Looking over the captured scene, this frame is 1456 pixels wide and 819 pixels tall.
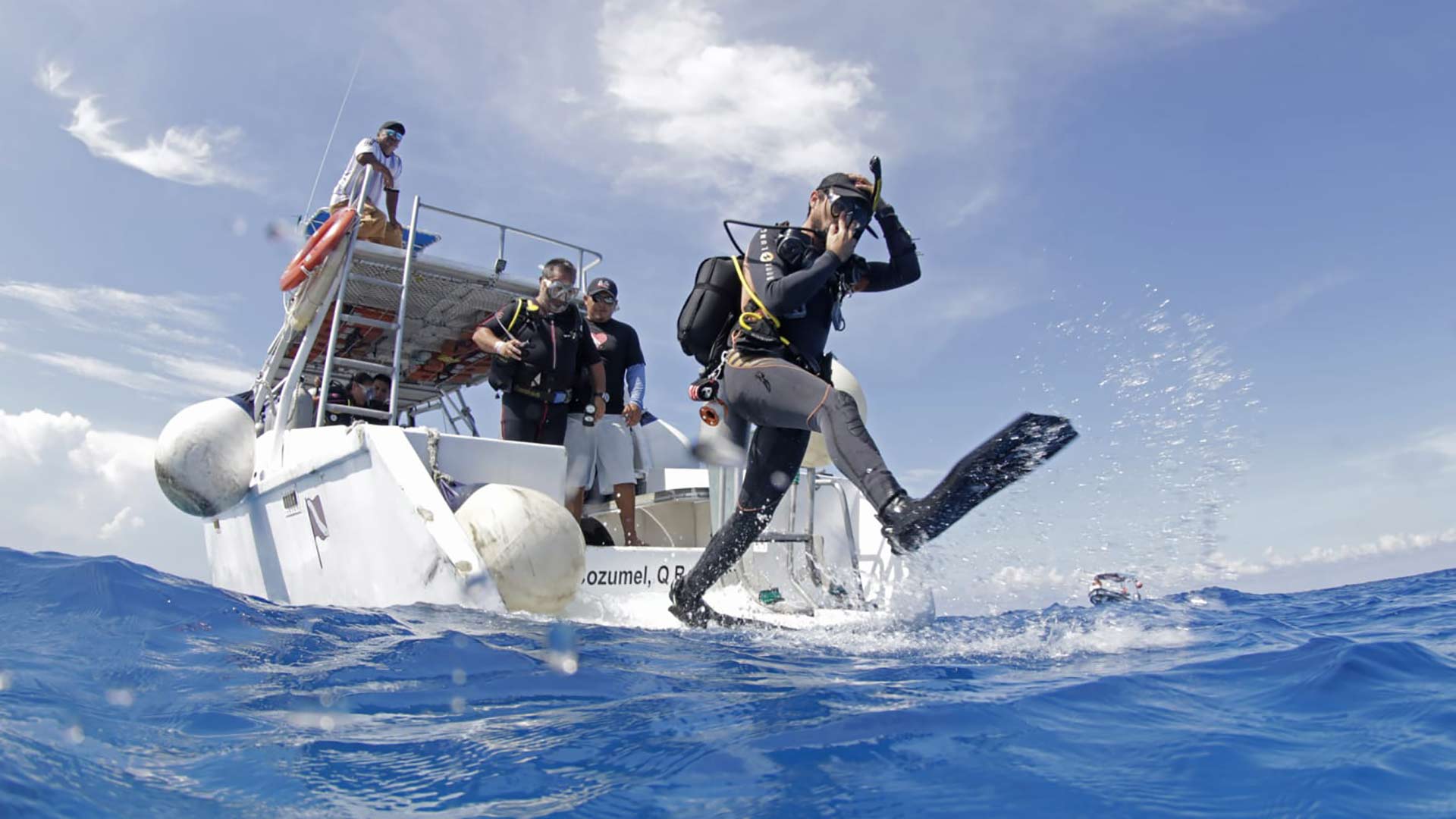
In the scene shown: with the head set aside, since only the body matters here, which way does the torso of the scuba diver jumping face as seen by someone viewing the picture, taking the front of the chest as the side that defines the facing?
to the viewer's right

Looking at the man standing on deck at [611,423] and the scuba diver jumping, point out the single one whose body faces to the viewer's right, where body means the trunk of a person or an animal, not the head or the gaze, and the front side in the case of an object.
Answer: the scuba diver jumping

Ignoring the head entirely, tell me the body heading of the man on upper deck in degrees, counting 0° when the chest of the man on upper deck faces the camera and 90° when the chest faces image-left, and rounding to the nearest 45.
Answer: approximately 315°

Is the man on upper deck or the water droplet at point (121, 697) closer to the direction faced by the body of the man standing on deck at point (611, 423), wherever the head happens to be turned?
the water droplet

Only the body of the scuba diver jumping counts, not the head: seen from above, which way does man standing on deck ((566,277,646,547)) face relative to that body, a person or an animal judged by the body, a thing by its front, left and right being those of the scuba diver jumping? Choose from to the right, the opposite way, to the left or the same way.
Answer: to the right

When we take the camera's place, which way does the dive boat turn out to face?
facing away from the viewer and to the left of the viewer

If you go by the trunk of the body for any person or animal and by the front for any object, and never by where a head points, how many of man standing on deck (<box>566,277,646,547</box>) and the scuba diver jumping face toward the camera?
1

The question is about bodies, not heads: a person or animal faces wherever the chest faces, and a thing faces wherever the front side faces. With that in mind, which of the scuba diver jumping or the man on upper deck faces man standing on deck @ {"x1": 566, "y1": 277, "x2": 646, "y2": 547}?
the man on upper deck

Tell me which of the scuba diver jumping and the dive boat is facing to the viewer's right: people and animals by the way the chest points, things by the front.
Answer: the scuba diver jumping
